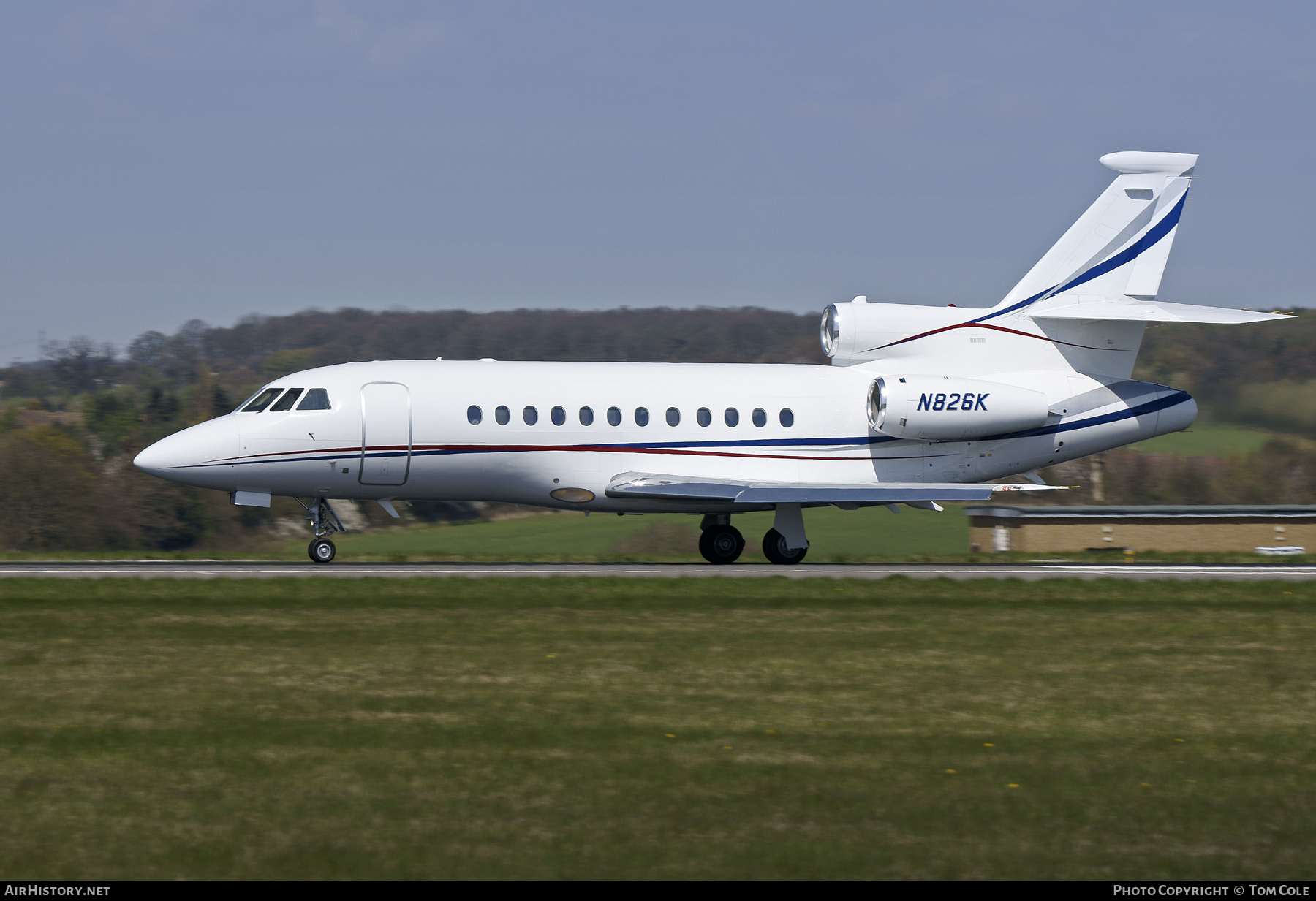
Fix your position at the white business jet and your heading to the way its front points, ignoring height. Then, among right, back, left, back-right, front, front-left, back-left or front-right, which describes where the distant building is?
back-right

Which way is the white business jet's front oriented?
to the viewer's left
